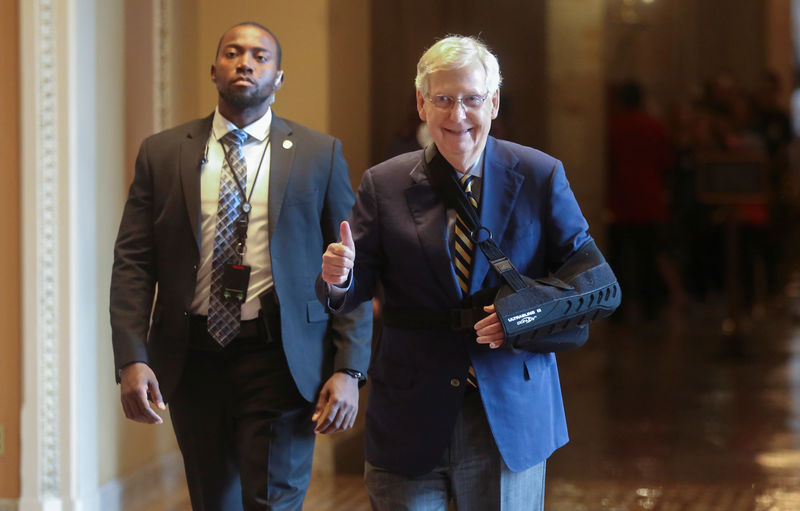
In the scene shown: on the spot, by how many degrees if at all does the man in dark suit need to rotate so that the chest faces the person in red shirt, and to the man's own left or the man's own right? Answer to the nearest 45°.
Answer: approximately 135° to the man's own left

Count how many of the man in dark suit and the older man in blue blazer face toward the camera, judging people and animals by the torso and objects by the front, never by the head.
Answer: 2

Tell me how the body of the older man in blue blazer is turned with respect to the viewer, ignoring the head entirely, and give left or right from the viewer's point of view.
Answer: facing the viewer

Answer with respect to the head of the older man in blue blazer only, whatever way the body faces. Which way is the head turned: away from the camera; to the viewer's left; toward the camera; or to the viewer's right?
toward the camera

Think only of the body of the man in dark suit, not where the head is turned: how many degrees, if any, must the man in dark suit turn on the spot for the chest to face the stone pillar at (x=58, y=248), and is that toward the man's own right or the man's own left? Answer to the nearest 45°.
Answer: approximately 135° to the man's own right

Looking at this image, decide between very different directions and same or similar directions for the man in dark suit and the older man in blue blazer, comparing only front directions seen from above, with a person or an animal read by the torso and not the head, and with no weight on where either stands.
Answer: same or similar directions

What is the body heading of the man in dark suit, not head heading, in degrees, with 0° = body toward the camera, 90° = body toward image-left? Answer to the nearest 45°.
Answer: approximately 0°

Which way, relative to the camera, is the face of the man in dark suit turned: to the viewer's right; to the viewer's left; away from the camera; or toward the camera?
toward the camera

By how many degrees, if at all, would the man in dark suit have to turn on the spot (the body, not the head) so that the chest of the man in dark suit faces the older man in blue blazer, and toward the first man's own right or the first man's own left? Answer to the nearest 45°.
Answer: approximately 45° to the first man's own left

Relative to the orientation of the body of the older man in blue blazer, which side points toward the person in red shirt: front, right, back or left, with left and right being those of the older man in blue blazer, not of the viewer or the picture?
back

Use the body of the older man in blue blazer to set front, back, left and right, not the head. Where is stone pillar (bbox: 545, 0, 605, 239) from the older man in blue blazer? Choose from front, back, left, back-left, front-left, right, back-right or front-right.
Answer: back

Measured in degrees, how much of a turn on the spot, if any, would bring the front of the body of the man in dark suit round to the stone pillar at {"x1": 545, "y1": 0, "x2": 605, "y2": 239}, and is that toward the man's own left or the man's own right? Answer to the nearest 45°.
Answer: approximately 135° to the man's own left
